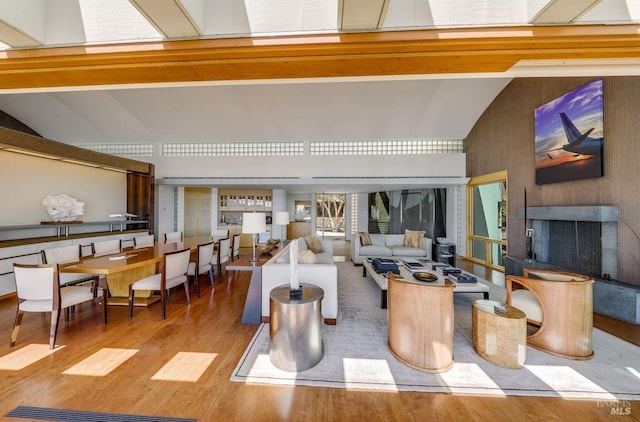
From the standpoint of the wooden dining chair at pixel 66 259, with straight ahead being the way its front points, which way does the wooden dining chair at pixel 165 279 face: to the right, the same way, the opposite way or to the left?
the opposite way

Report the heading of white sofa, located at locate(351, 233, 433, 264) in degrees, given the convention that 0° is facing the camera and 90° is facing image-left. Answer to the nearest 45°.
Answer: approximately 0°

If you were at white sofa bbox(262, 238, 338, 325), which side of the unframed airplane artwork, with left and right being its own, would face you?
front

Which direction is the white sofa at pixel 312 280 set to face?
to the viewer's right

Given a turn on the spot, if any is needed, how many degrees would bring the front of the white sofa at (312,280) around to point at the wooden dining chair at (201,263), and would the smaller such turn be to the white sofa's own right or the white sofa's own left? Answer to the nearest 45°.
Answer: approximately 135° to the white sofa's own left

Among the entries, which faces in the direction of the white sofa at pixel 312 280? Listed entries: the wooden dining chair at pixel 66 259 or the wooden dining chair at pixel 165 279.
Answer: the wooden dining chair at pixel 66 259

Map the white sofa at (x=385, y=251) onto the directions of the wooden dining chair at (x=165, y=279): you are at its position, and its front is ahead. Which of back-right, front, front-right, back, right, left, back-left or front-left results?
back-right

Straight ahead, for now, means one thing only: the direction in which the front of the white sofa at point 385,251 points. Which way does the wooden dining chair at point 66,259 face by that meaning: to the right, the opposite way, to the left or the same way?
to the left

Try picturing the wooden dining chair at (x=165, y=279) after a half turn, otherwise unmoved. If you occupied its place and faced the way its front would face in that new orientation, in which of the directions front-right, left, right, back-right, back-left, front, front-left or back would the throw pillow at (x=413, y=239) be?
front-left

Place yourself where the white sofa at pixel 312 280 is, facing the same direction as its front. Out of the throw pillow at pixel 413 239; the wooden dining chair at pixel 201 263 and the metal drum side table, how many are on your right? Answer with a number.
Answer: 1

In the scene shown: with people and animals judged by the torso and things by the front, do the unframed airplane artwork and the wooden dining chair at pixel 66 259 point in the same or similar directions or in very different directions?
very different directions

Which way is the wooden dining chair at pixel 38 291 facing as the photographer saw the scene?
facing away from the viewer and to the right of the viewer

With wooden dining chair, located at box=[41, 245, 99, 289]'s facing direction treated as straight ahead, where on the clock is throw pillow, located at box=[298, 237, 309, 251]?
The throw pillow is roughly at 11 o'clock from the wooden dining chair.

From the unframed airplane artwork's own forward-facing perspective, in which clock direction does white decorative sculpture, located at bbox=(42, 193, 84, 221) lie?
The white decorative sculpture is roughly at 12 o'clock from the unframed airplane artwork.

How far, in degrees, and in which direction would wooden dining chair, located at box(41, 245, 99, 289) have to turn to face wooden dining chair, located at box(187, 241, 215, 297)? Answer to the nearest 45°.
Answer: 0° — it already faces it

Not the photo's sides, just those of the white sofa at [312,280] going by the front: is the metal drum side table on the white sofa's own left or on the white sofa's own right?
on the white sofa's own right

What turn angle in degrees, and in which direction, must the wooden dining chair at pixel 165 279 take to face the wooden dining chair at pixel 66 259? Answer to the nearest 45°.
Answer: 0° — it already faces it
